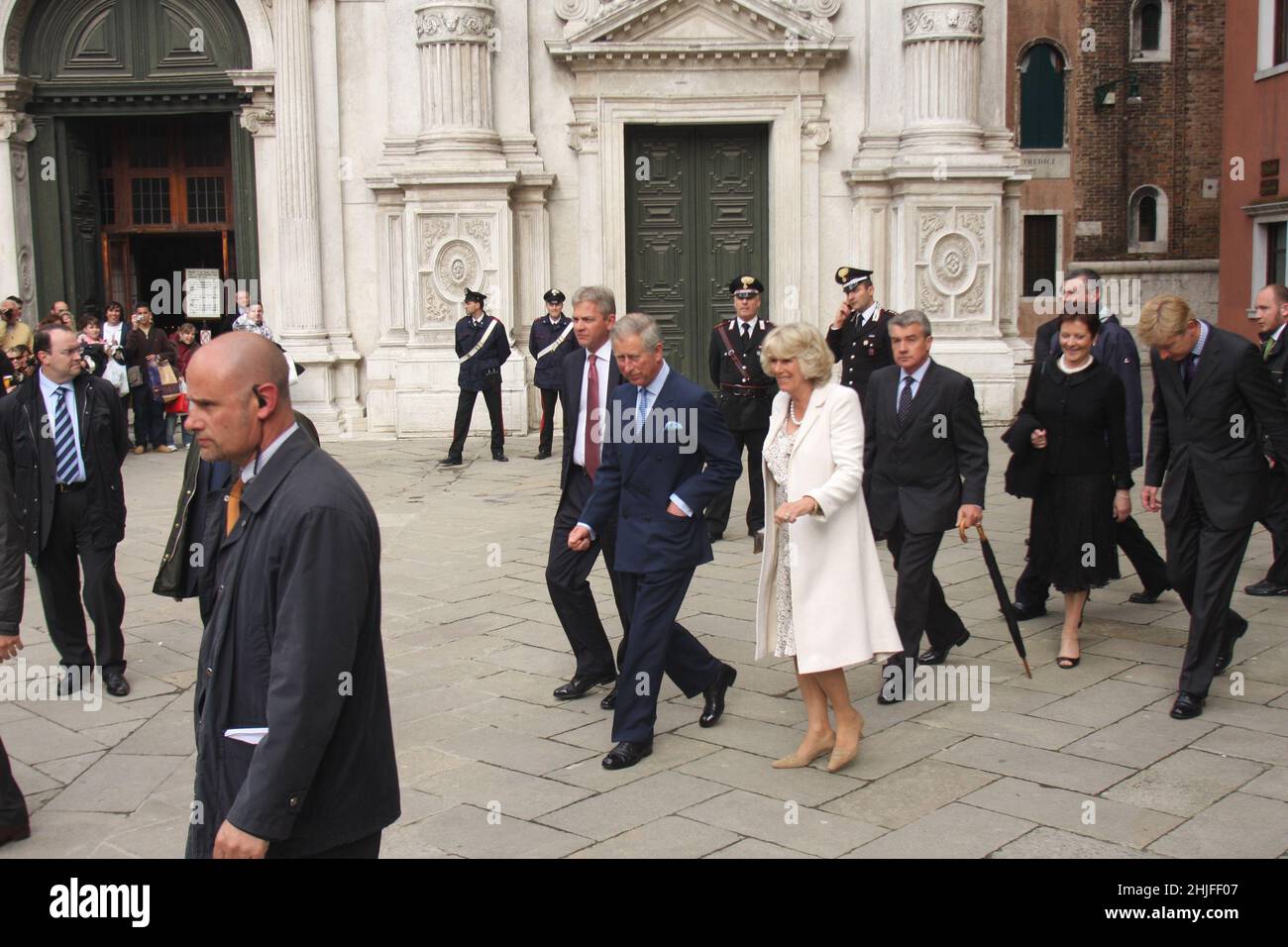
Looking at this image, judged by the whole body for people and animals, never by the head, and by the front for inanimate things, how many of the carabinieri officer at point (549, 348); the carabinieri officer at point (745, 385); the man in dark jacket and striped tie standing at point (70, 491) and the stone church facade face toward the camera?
4

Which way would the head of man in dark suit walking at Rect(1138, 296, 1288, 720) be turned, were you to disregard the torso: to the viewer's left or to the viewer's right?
to the viewer's left

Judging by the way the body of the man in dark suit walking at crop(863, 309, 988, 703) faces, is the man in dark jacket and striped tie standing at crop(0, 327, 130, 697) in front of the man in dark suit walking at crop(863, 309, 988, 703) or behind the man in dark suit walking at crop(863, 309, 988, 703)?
in front

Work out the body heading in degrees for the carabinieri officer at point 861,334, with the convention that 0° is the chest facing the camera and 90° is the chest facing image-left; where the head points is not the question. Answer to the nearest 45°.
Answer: approximately 45°

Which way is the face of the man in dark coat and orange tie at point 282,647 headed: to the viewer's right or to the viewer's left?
to the viewer's left

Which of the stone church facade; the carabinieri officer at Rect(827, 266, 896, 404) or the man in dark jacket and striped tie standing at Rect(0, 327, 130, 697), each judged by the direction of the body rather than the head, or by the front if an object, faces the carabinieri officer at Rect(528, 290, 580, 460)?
the stone church facade

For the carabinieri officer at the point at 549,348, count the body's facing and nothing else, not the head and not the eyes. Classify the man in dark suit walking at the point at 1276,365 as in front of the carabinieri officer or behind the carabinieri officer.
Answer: in front

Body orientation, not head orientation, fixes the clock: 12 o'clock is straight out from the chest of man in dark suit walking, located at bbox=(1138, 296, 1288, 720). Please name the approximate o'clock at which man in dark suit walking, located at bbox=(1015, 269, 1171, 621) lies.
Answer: man in dark suit walking, located at bbox=(1015, 269, 1171, 621) is roughly at 4 o'clock from man in dark suit walking, located at bbox=(1138, 296, 1288, 720).

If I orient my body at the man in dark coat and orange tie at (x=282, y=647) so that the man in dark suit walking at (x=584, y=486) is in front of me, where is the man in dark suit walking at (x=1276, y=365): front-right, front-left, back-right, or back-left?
front-right

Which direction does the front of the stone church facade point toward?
toward the camera

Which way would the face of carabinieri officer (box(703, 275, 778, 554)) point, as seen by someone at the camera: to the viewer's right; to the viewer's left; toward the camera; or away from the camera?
toward the camera

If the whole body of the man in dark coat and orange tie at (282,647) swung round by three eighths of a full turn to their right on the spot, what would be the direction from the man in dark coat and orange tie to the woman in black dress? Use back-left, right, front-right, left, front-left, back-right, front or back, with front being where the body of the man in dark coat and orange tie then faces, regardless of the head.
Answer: front

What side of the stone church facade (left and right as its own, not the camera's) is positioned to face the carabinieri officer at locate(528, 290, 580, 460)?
front

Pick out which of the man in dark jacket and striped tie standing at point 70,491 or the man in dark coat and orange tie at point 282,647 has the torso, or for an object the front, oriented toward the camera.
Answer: the man in dark jacket and striped tie standing at point 70,491

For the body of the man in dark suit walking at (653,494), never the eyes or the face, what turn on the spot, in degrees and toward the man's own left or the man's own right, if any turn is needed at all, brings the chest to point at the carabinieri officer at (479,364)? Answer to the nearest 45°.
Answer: approximately 135° to the man's own right

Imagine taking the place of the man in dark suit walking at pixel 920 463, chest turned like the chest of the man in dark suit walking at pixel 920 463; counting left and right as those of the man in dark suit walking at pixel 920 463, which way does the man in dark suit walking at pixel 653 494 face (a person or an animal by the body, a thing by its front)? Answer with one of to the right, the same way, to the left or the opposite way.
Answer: the same way

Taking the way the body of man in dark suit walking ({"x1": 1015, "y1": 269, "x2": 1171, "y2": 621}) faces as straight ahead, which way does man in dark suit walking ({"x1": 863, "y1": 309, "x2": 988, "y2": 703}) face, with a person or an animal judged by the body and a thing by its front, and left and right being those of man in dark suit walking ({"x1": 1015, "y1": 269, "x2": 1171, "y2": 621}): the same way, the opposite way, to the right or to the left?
the same way
